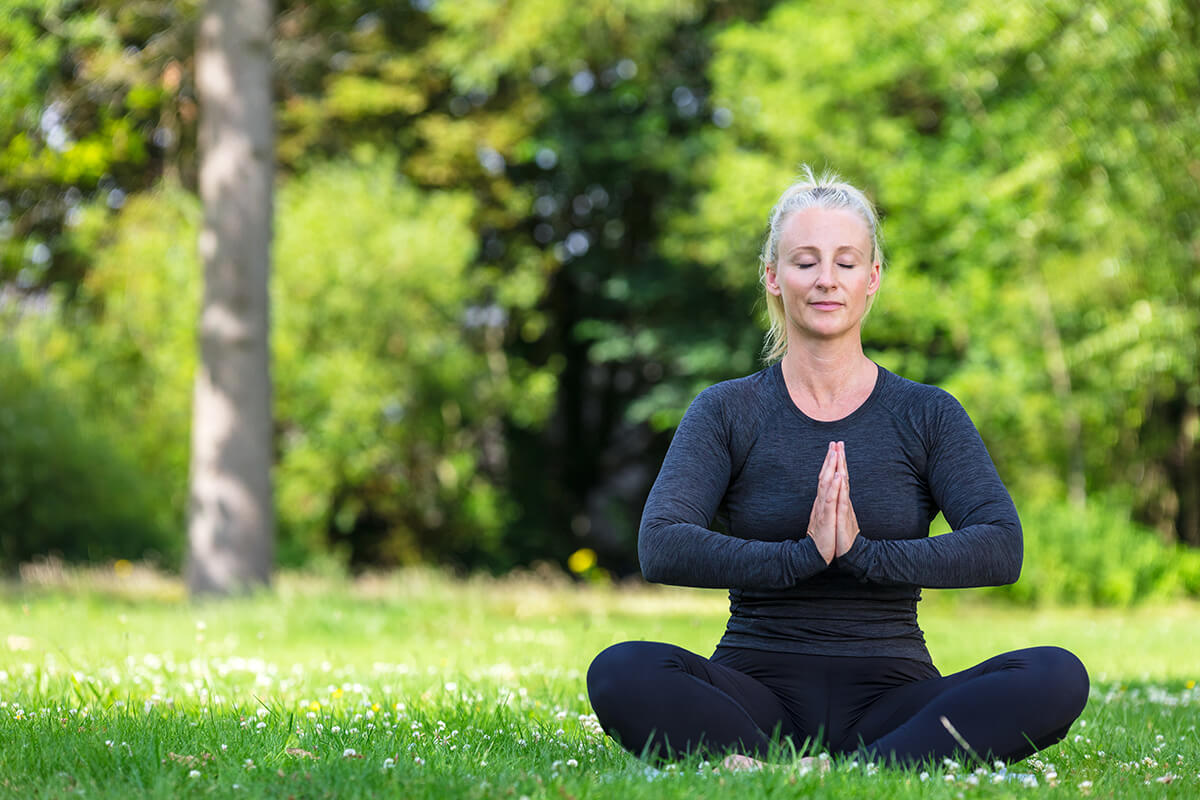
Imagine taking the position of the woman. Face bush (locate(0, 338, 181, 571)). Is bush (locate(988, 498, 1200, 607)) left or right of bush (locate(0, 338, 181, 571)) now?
right

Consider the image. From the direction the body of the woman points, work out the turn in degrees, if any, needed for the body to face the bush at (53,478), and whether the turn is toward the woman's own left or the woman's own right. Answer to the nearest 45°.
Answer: approximately 135° to the woman's own right

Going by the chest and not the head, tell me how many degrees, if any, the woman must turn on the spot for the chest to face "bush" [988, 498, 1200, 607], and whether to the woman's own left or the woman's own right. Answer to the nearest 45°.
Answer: approximately 180°

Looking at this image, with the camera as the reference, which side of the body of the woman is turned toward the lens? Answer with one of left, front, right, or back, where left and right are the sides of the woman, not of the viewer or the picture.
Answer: front

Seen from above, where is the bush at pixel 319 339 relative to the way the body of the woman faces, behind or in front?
behind

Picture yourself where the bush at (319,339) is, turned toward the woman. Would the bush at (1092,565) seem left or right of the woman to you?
left
